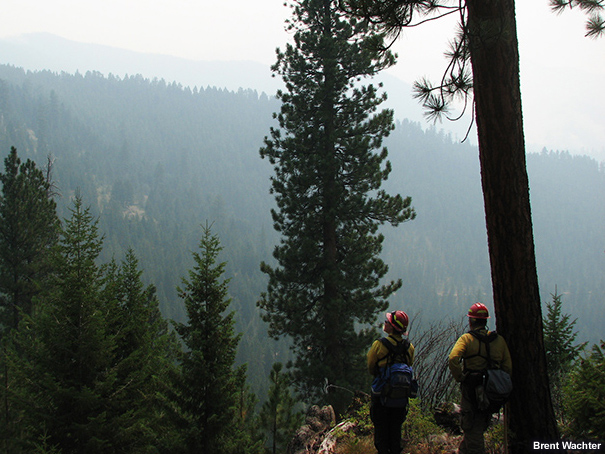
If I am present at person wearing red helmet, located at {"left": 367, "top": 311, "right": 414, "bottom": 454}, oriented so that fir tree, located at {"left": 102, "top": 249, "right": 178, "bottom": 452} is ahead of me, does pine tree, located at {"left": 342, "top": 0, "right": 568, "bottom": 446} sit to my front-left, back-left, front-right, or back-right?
back-right

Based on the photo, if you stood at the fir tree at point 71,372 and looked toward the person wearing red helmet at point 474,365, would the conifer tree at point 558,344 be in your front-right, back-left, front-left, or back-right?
front-left

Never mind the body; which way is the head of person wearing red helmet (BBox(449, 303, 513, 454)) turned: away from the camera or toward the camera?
away from the camera

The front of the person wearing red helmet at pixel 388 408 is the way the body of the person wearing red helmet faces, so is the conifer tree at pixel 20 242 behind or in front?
in front

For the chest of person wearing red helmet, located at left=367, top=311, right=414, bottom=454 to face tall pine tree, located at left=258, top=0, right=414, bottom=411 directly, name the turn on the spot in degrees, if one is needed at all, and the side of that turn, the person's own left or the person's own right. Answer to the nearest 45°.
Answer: approximately 45° to the person's own right

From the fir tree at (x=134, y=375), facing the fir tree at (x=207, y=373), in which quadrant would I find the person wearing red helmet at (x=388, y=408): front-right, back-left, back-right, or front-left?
front-right

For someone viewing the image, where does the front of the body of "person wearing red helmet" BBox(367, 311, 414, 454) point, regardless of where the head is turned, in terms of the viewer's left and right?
facing away from the viewer and to the left of the viewer

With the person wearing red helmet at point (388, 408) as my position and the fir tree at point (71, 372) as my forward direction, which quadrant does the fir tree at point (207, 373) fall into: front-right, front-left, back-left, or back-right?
front-right
